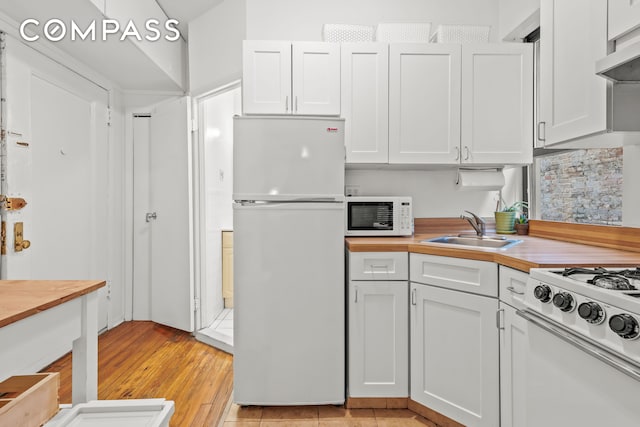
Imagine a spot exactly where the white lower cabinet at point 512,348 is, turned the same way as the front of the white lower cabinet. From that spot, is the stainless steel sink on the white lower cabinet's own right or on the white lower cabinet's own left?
on the white lower cabinet's own right

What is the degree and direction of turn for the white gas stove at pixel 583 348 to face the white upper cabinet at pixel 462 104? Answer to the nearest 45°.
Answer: approximately 90° to its right

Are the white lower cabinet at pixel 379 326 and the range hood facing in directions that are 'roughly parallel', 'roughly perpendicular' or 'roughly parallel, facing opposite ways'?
roughly perpendicular

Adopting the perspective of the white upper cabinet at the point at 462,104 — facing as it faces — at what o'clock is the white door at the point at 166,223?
The white door is roughly at 3 o'clock from the white upper cabinet.

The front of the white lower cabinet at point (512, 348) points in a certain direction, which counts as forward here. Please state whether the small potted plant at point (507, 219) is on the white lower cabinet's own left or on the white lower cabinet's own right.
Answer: on the white lower cabinet's own right

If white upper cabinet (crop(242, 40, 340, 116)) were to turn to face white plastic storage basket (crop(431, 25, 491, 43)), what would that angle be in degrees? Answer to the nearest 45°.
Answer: approximately 90° to its left

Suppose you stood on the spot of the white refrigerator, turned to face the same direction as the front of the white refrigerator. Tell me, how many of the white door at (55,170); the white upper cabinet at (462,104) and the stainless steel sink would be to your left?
2

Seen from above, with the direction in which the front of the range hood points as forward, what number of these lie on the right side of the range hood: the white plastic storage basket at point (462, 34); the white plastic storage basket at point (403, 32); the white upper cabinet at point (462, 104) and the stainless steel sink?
4

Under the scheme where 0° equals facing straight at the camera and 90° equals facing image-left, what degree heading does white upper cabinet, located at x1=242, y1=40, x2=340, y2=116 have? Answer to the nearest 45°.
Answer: approximately 0°
